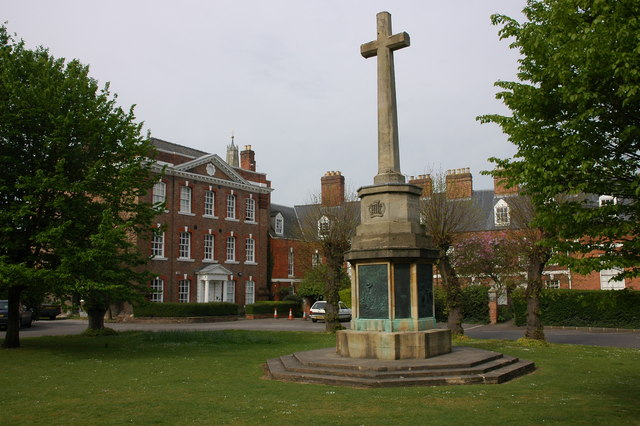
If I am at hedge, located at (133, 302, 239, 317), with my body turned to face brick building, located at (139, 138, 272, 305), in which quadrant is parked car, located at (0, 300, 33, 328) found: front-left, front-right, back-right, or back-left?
back-left

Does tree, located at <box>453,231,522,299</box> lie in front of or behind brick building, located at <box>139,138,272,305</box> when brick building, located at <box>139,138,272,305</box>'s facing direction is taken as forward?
in front

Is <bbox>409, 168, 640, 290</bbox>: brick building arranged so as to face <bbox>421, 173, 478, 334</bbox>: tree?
yes

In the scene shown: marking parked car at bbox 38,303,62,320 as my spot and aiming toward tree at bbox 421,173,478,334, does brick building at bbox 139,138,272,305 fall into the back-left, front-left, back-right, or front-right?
front-left

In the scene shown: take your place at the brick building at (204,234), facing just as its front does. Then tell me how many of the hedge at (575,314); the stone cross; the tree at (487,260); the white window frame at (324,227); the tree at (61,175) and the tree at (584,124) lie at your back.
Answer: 0

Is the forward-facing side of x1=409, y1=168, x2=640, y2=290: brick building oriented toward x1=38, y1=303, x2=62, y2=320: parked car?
no

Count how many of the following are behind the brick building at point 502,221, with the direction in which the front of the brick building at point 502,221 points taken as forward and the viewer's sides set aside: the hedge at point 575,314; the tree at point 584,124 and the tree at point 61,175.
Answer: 0

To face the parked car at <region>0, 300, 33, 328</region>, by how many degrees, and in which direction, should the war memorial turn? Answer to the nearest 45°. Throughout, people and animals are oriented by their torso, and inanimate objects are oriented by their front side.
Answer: approximately 90° to its right

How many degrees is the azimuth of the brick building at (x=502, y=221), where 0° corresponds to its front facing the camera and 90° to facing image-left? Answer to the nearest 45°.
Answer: approximately 0°

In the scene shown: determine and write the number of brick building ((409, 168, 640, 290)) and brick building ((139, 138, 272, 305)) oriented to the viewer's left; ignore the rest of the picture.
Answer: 0

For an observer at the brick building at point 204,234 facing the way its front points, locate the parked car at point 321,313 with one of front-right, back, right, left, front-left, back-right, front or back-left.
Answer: front

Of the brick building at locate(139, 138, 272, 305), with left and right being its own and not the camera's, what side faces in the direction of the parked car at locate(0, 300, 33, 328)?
right

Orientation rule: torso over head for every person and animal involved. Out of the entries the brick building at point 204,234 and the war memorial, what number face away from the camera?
0

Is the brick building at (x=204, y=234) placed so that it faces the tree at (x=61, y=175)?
no

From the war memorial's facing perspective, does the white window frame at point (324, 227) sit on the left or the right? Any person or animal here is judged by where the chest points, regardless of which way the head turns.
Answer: on its right

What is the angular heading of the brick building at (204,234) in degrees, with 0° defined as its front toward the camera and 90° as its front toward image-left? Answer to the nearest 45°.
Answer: approximately 315°

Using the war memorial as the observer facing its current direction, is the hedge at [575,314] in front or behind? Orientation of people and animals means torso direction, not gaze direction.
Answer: behind
